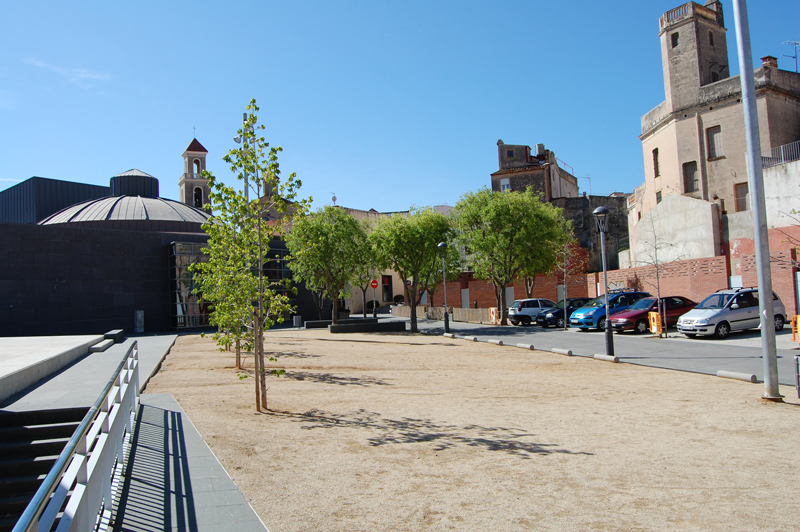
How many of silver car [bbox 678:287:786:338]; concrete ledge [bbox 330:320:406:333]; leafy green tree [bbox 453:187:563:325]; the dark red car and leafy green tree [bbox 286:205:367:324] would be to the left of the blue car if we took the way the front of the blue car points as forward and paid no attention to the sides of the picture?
2

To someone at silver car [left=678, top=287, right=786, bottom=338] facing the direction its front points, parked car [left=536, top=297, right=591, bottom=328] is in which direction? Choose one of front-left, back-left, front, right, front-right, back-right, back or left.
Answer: right

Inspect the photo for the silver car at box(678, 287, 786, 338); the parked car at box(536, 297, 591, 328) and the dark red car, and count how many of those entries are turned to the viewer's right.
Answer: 0

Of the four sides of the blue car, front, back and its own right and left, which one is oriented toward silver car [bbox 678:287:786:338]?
left

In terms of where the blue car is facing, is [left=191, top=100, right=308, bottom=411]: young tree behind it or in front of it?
in front

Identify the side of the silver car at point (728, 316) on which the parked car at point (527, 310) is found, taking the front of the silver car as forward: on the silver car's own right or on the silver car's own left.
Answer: on the silver car's own right

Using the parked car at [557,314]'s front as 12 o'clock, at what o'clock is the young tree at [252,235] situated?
The young tree is roughly at 11 o'clock from the parked car.

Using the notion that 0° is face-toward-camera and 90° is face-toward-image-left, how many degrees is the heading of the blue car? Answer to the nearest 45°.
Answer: approximately 45°

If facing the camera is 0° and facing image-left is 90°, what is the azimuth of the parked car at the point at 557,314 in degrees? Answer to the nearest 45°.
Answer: approximately 45°

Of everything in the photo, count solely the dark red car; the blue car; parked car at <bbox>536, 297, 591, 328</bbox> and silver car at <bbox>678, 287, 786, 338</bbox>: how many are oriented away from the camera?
0

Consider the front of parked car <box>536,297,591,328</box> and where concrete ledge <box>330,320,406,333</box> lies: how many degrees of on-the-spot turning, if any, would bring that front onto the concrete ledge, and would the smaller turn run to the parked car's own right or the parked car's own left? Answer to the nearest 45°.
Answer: approximately 45° to the parked car's own right

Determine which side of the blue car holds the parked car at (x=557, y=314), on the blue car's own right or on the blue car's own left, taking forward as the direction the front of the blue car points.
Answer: on the blue car's own right
